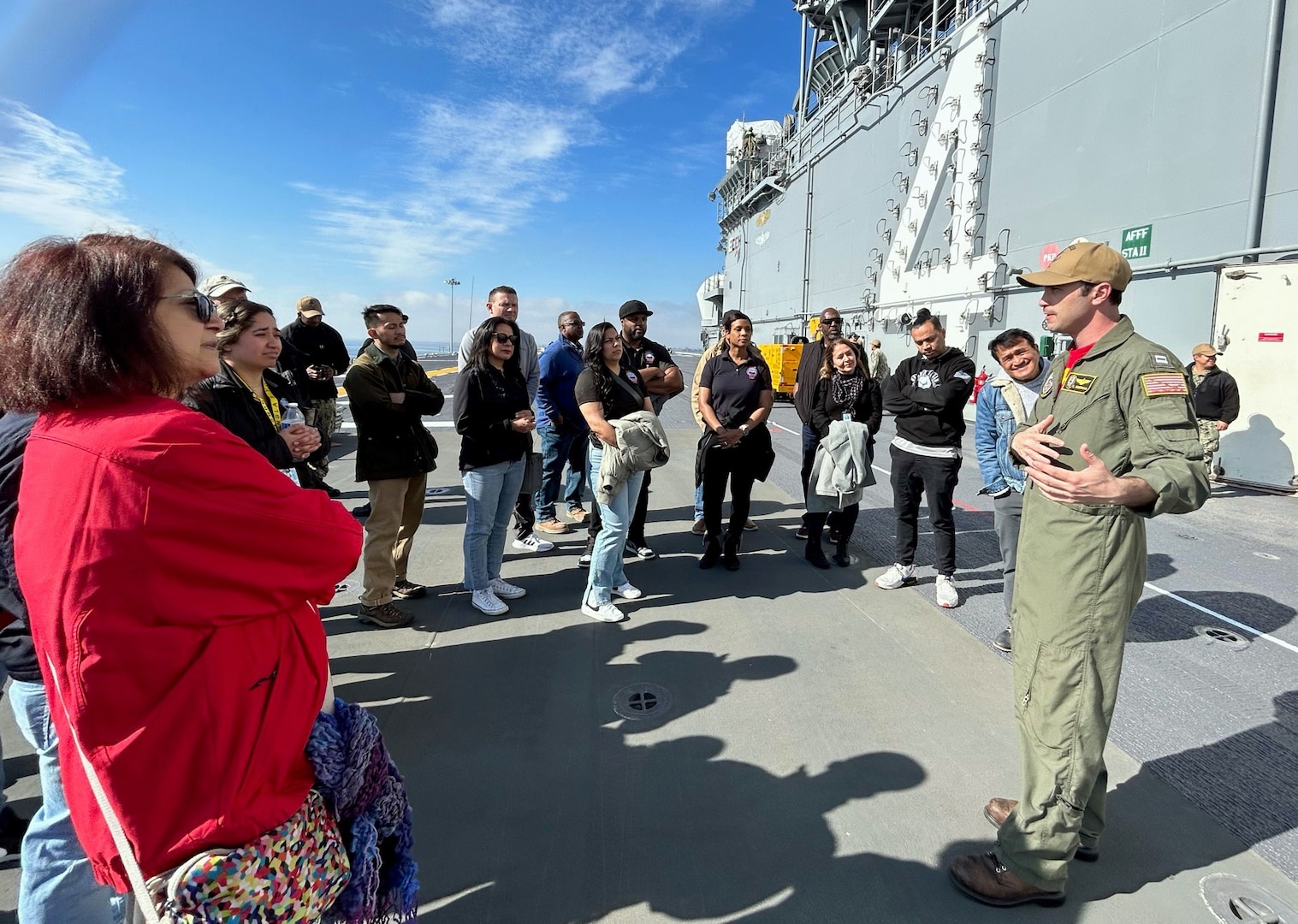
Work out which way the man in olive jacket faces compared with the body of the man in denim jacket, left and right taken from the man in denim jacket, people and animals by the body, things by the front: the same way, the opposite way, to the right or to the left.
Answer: to the left

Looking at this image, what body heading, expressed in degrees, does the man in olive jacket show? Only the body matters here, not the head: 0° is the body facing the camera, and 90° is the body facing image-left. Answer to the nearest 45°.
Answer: approximately 315°

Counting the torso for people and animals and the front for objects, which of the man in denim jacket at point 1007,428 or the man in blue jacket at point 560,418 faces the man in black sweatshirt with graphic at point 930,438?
the man in blue jacket

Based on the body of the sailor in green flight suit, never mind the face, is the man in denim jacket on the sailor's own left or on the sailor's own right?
on the sailor's own right

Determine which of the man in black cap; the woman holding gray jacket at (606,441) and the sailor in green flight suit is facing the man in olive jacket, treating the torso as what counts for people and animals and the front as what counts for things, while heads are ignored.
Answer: the sailor in green flight suit

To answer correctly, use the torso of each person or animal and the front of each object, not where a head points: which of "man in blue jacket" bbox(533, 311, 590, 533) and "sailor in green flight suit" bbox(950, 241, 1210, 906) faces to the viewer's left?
the sailor in green flight suit

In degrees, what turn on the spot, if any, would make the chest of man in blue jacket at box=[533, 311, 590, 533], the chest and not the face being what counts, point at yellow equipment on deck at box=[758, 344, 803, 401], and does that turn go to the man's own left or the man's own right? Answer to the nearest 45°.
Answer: approximately 90° to the man's own left

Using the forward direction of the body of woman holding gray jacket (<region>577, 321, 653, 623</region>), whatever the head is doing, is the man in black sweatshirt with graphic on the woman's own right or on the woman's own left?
on the woman's own left

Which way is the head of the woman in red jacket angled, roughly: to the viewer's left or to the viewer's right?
to the viewer's right

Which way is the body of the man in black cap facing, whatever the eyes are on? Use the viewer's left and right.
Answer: facing the viewer and to the right of the viewer

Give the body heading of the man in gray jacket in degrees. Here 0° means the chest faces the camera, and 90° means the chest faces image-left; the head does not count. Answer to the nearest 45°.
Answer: approximately 315°

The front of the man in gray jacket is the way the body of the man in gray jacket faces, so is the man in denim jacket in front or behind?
in front

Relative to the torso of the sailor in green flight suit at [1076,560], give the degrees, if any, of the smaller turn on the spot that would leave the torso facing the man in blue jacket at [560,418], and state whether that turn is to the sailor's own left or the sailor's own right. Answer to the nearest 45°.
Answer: approximately 45° to the sailor's own right

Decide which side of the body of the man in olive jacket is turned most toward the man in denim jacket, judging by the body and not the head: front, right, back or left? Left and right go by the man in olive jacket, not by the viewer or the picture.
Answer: front

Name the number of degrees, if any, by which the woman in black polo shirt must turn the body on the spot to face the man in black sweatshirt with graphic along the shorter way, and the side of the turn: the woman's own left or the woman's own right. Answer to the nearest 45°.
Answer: approximately 90° to the woman's own left
